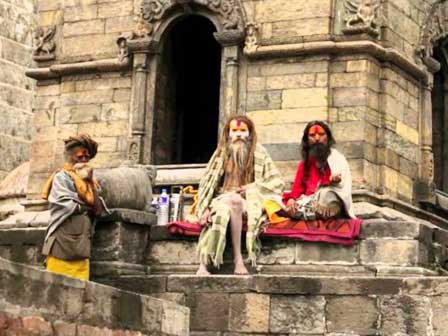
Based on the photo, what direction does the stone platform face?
toward the camera

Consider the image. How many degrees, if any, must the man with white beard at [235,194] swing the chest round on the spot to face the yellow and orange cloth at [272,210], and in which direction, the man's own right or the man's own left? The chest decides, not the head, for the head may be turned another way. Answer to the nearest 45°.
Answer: approximately 90° to the man's own left

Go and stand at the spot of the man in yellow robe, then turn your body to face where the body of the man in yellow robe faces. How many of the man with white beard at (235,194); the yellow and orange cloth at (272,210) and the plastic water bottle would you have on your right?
0

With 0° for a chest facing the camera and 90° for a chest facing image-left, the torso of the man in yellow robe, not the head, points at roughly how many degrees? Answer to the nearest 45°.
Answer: approximately 315°

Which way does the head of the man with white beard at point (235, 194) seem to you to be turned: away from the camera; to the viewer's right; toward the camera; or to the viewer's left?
toward the camera

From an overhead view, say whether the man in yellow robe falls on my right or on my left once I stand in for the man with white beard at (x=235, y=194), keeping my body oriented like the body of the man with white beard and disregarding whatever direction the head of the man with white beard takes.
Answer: on my right

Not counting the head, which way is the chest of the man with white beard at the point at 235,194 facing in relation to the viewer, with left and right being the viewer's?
facing the viewer

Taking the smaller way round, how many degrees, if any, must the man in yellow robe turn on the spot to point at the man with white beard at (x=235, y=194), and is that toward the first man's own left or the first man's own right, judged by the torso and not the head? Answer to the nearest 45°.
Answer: approximately 45° to the first man's own left

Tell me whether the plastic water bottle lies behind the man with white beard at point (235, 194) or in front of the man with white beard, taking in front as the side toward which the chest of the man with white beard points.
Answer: behind
